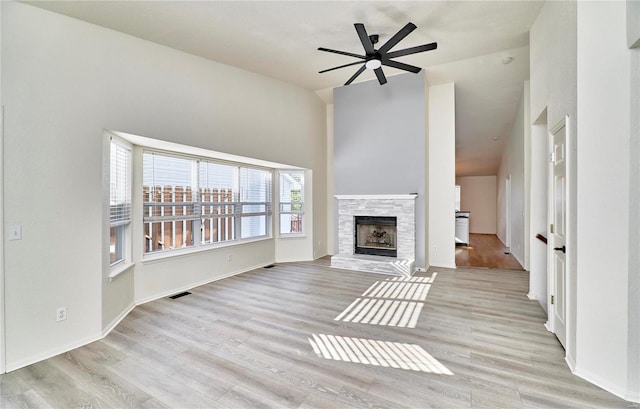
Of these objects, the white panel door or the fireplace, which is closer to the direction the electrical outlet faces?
the white panel door

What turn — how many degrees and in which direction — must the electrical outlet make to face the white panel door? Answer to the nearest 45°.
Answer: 0° — it already faces it

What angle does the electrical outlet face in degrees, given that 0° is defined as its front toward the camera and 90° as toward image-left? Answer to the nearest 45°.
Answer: approximately 315°

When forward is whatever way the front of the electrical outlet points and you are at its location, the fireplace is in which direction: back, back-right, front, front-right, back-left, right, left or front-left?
front-left
